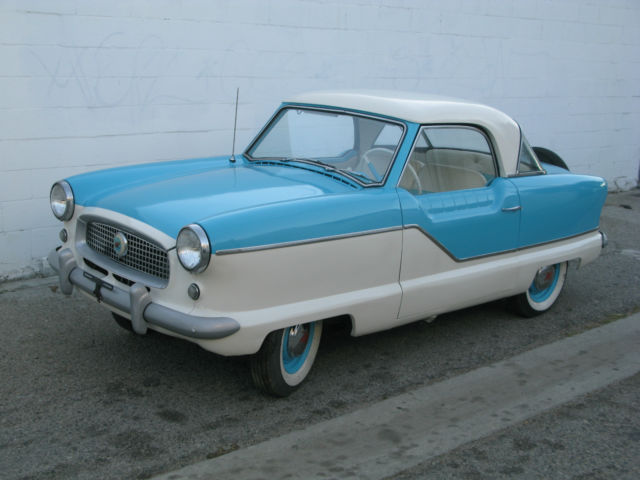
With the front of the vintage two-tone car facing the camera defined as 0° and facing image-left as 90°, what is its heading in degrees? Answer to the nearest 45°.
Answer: approximately 45°
